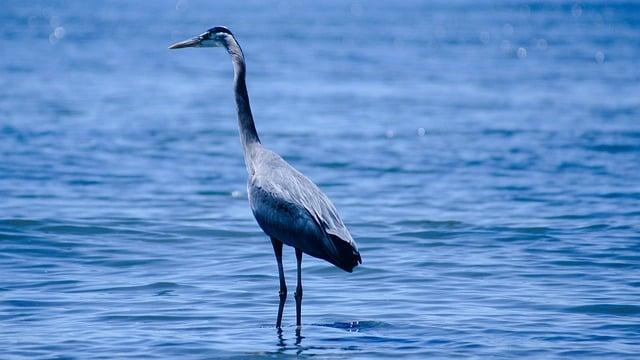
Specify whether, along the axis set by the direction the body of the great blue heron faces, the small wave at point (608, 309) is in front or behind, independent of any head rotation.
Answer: behind

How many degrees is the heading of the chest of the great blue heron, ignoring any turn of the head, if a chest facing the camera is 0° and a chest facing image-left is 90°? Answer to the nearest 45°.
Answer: approximately 90°
